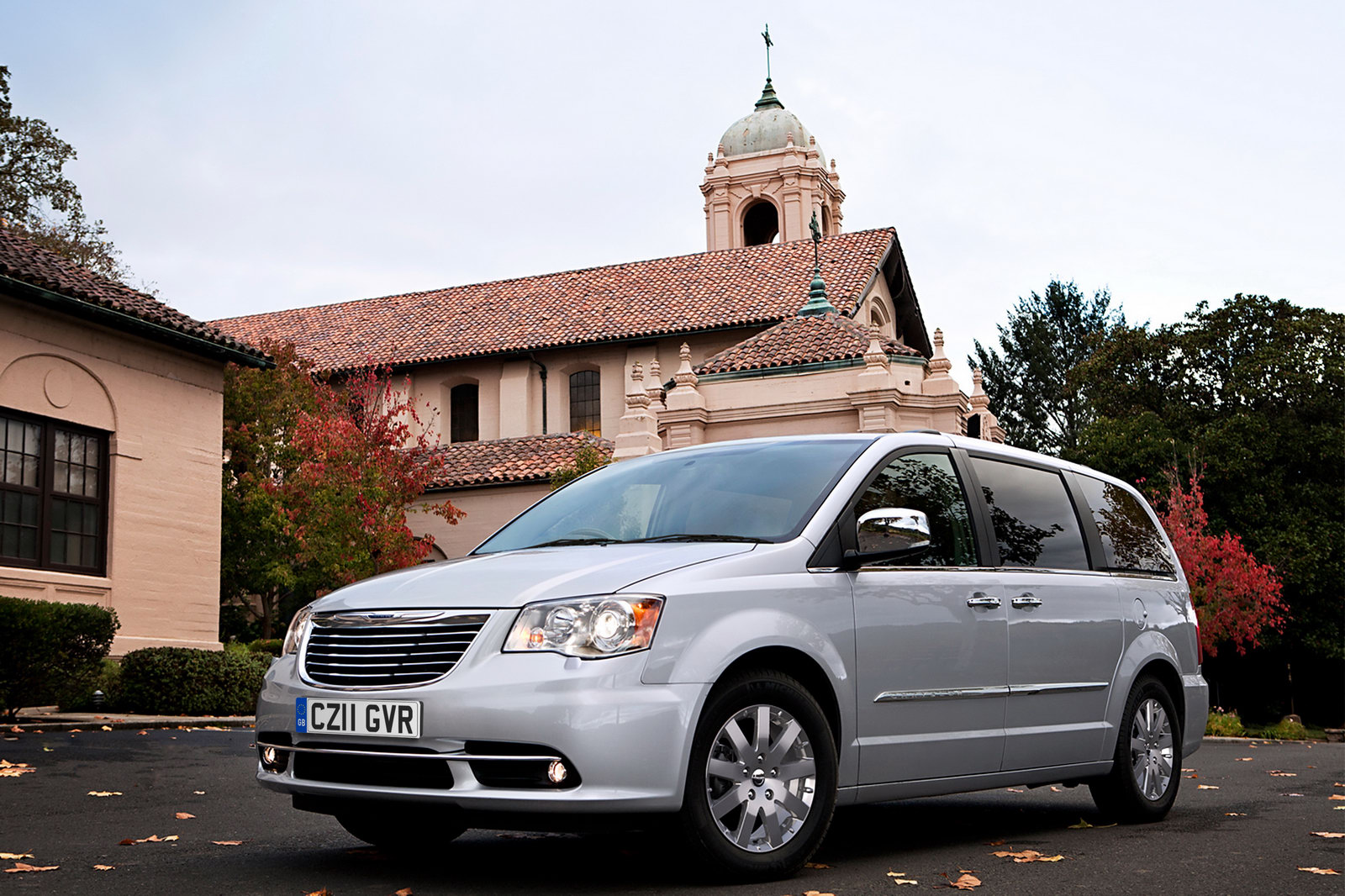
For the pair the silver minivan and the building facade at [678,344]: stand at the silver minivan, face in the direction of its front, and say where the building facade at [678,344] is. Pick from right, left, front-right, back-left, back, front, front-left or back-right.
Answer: back-right

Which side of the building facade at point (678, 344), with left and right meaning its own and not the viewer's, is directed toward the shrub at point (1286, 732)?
front

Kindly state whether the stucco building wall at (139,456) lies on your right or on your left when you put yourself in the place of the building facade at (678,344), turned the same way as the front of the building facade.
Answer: on your right

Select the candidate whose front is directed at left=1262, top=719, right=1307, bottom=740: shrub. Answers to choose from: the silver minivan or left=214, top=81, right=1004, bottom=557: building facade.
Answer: the building facade

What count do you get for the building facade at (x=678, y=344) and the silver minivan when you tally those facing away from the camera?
0

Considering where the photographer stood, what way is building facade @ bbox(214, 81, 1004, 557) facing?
facing the viewer and to the right of the viewer

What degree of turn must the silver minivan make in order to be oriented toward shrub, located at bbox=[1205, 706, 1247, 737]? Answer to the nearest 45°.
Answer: approximately 180°

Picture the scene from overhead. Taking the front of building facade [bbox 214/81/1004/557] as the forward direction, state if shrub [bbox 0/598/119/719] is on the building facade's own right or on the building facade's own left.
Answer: on the building facade's own right

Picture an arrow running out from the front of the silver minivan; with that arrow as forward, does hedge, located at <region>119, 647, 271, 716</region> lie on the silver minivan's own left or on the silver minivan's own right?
on the silver minivan's own right

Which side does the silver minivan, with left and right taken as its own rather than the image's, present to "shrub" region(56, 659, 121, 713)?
right

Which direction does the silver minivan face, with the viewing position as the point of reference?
facing the viewer and to the left of the viewer

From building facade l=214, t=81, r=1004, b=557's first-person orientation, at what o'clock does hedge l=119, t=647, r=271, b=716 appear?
The hedge is roughly at 2 o'clock from the building facade.

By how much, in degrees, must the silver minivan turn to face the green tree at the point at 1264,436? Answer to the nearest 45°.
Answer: approximately 180°
